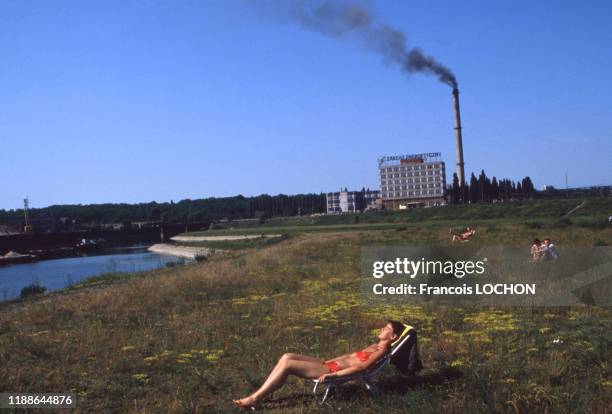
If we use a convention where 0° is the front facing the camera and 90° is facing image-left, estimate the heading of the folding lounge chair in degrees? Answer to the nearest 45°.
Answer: approximately 90°

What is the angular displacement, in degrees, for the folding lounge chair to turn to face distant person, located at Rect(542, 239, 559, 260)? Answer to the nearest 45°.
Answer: approximately 135° to its right

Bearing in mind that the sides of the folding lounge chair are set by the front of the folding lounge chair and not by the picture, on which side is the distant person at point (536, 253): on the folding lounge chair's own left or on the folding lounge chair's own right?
on the folding lounge chair's own right
